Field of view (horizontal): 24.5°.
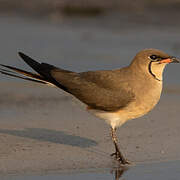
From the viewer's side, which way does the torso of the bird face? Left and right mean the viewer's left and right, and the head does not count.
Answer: facing to the right of the viewer
